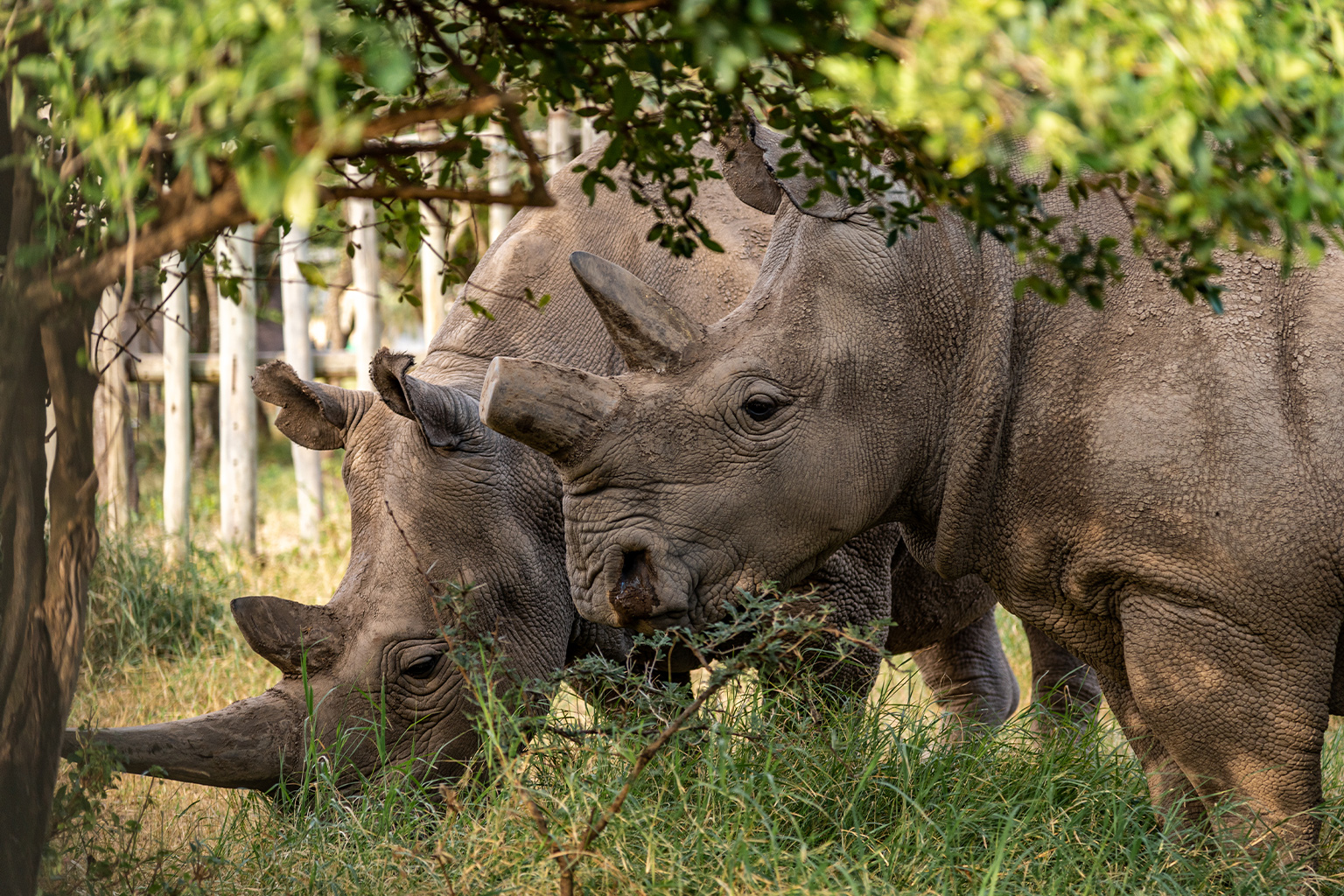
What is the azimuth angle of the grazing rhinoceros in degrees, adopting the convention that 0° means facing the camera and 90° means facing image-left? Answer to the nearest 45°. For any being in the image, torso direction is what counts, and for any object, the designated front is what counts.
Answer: approximately 45°

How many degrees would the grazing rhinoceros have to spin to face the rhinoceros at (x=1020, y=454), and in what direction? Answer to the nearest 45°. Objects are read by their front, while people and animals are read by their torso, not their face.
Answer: approximately 90° to its left

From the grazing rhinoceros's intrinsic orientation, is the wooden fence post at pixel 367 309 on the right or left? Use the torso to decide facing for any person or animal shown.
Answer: on its right

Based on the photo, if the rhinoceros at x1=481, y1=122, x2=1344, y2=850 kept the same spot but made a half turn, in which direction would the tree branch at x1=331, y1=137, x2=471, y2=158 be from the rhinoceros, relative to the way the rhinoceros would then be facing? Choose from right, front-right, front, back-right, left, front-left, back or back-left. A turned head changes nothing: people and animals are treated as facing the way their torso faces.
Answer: back-right

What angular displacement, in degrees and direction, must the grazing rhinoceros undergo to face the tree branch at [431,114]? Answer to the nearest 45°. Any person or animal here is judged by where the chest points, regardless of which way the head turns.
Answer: approximately 45° to its left

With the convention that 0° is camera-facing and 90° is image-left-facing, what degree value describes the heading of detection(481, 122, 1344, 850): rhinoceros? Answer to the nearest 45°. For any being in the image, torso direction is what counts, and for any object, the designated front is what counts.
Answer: approximately 90°

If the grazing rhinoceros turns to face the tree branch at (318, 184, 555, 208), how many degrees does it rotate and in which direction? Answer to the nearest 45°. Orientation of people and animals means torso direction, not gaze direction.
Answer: approximately 45° to its left
